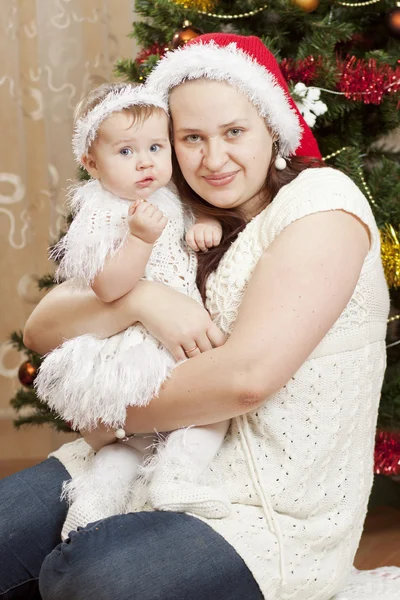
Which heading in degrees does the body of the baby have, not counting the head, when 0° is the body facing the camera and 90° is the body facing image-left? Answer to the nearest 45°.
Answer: approximately 315°

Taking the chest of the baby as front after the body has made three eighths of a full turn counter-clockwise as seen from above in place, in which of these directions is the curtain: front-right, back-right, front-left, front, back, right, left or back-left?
front

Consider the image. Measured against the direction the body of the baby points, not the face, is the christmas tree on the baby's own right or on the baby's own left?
on the baby's own left

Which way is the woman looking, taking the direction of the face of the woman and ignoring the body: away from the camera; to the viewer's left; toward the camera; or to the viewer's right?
toward the camera
